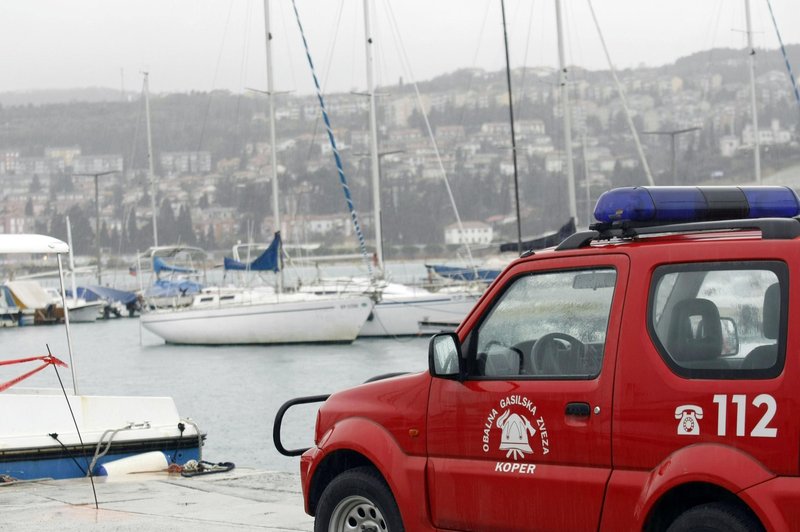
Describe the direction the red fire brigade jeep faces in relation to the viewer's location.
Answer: facing to the left of the viewer

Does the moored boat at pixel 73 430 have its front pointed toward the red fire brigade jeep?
no

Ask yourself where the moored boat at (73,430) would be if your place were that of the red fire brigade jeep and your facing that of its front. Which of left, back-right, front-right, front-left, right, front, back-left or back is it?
front-right

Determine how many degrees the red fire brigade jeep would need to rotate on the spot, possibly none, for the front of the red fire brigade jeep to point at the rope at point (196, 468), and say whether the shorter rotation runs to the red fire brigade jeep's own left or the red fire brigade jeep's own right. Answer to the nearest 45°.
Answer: approximately 45° to the red fire brigade jeep's own right
